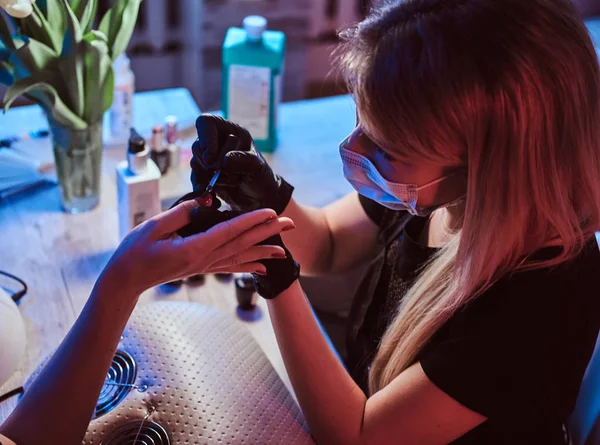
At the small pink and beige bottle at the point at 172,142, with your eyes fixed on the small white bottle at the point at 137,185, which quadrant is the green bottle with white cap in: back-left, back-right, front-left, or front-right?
back-left

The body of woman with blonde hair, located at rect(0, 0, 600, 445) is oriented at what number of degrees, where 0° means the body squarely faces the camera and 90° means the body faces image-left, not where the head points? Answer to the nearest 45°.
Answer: approximately 90°

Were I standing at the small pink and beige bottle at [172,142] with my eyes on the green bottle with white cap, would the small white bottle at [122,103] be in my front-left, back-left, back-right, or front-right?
back-left

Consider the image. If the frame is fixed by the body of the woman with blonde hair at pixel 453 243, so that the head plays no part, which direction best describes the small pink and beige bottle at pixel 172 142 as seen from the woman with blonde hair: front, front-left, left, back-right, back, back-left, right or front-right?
front-right

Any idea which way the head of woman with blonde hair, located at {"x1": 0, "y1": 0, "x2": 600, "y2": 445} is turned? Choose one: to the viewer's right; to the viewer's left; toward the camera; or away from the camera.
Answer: to the viewer's left

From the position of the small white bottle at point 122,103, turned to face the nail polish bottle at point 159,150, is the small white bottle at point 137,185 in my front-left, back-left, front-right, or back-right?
front-right

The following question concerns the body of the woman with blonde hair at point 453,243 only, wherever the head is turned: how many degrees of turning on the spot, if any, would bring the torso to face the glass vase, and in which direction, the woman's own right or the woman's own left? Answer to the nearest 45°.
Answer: approximately 45° to the woman's own right
